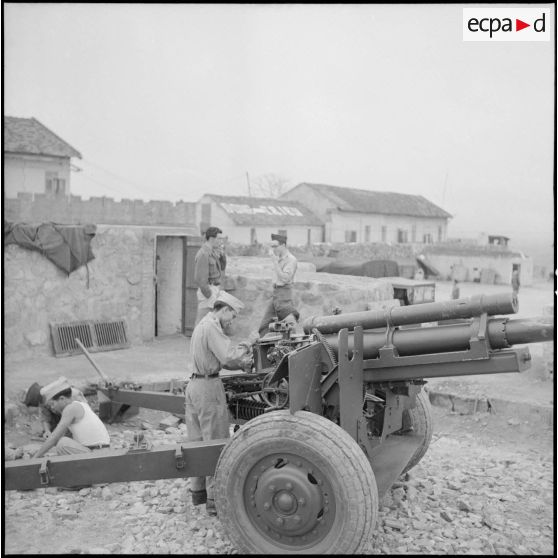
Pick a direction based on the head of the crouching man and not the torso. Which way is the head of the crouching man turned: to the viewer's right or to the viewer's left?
to the viewer's left

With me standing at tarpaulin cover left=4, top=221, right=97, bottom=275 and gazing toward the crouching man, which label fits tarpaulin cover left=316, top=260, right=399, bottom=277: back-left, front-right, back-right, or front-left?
back-left

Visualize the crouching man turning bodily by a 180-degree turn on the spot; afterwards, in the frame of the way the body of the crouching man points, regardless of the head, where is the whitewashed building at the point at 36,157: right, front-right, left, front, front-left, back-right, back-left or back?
left

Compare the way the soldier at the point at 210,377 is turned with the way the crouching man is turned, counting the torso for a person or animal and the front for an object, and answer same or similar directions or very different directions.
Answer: very different directions

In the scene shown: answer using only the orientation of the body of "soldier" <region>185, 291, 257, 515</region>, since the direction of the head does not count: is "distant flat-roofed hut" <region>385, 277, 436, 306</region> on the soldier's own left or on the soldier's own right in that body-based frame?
on the soldier's own left

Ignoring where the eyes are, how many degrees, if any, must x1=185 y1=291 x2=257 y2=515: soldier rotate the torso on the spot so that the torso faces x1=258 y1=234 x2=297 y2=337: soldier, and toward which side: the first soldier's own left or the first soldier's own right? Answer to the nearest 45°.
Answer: approximately 90° to the first soldier's own left

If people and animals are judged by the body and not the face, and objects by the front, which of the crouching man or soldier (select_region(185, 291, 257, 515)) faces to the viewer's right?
the soldier

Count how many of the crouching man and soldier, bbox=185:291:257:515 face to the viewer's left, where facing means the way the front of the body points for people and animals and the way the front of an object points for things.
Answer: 1

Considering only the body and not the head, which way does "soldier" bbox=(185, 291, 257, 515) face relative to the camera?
to the viewer's right

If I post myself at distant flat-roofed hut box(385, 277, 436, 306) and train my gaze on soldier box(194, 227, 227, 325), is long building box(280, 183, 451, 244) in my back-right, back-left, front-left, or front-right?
back-right

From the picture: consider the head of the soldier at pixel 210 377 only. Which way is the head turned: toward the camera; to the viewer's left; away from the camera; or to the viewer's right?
to the viewer's right

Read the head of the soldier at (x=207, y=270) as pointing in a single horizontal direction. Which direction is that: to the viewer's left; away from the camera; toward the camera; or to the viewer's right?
to the viewer's right

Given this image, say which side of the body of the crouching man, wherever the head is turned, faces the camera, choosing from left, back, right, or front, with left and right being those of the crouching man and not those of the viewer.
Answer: left
